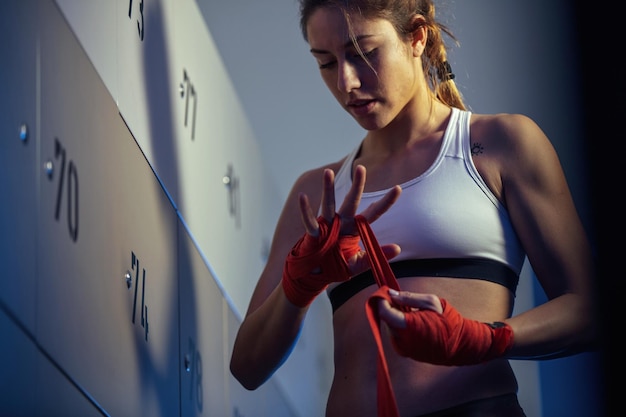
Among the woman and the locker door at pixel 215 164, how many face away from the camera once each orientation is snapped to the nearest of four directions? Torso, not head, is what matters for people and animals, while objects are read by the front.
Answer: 0

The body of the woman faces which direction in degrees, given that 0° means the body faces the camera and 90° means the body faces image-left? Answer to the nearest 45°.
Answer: approximately 45°

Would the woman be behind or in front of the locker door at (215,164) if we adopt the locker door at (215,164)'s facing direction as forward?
in front

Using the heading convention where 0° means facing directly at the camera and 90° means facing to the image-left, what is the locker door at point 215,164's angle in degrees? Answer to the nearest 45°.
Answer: approximately 315°

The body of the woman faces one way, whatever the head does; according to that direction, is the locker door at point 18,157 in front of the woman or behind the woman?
in front

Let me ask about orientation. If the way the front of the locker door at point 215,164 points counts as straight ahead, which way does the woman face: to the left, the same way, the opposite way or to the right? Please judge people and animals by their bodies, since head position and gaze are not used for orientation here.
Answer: to the right
